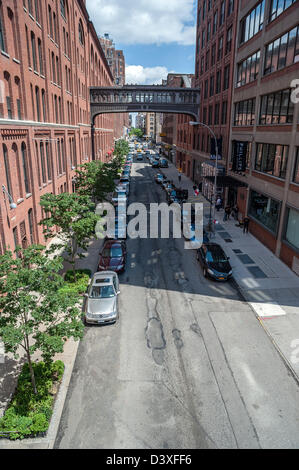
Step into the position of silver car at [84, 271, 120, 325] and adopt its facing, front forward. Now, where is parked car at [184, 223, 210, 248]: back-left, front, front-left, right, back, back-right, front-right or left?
back-left

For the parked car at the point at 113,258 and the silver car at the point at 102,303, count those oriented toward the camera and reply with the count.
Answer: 2

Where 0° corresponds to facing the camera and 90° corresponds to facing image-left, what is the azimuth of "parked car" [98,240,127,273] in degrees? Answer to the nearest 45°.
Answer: approximately 0°

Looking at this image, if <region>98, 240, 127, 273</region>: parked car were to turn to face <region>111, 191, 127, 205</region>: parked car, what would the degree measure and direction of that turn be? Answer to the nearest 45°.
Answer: approximately 180°

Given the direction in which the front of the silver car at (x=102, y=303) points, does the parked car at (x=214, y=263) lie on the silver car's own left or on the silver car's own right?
on the silver car's own left

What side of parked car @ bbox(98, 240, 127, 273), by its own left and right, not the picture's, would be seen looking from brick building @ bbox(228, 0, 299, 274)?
left
